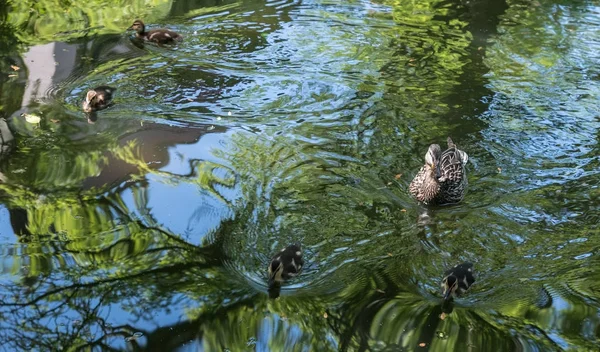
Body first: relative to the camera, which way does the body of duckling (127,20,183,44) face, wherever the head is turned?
to the viewer's left
